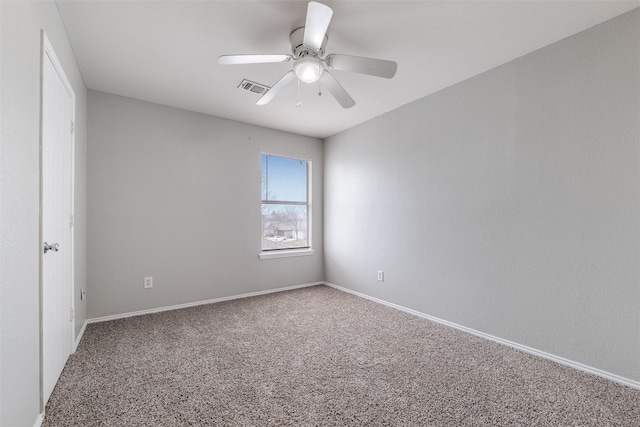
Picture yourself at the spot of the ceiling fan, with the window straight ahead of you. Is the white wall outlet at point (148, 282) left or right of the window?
left

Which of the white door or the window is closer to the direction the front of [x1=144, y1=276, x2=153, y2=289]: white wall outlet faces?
the white door

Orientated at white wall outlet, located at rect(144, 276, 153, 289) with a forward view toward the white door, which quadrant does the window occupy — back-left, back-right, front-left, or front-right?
back-left

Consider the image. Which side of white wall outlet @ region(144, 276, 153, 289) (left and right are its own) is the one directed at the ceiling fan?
front

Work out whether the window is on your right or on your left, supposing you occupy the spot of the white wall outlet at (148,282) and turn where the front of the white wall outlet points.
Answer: on your left

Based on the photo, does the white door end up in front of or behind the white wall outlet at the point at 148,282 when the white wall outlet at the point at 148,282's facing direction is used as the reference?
in front

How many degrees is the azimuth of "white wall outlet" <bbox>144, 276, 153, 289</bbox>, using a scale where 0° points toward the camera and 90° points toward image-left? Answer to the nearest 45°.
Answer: approximately 0°
